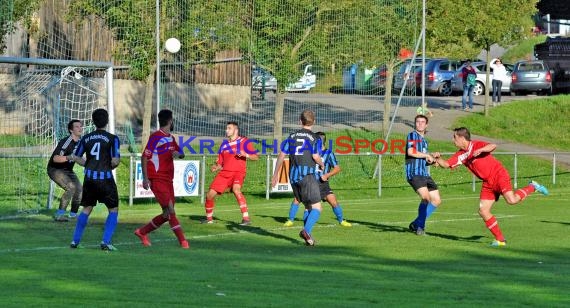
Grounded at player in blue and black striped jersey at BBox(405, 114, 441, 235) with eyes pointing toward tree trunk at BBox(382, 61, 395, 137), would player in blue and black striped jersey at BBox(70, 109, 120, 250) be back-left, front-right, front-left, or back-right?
back-left

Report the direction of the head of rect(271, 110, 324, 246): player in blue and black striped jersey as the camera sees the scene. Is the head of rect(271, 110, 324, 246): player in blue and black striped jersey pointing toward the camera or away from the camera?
away from the camera

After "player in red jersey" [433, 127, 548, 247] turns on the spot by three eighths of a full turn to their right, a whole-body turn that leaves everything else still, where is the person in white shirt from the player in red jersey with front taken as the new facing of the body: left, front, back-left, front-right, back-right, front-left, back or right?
front-left

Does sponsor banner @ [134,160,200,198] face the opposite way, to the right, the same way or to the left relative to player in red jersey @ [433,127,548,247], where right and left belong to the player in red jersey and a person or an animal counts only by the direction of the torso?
to the left

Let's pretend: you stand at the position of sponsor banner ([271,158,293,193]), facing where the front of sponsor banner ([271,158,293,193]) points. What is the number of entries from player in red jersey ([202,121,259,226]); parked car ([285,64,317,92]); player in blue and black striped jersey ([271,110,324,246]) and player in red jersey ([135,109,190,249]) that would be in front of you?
3

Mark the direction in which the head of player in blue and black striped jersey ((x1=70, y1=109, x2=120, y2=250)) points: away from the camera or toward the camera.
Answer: away from the camera

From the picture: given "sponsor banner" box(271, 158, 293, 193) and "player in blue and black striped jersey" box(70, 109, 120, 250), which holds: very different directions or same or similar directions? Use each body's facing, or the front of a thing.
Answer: very different directions

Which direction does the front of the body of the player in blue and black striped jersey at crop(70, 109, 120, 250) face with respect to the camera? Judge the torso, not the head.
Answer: away from the camera

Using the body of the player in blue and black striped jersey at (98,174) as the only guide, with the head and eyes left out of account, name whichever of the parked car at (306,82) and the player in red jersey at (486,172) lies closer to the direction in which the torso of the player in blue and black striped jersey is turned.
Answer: the parked car

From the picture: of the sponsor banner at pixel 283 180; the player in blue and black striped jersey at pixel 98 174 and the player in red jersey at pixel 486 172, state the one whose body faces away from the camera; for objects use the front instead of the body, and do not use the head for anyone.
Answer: the player in blue and black striped jersey

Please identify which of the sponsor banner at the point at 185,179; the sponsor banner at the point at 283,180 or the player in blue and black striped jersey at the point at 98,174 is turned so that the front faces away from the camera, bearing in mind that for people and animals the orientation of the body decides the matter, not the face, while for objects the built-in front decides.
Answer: the player in blue and black striped jersey

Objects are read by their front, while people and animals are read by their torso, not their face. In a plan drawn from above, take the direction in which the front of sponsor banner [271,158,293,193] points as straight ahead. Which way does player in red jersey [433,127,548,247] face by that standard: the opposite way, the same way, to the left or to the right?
to the right

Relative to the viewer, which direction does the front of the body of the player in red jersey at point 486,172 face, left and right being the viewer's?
facing to the left of the viewer

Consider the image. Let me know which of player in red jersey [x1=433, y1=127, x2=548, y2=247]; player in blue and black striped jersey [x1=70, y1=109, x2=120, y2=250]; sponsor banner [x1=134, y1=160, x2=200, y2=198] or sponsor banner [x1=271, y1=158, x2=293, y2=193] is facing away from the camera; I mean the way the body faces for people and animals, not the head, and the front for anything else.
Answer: the player in blue and black striped jersey
